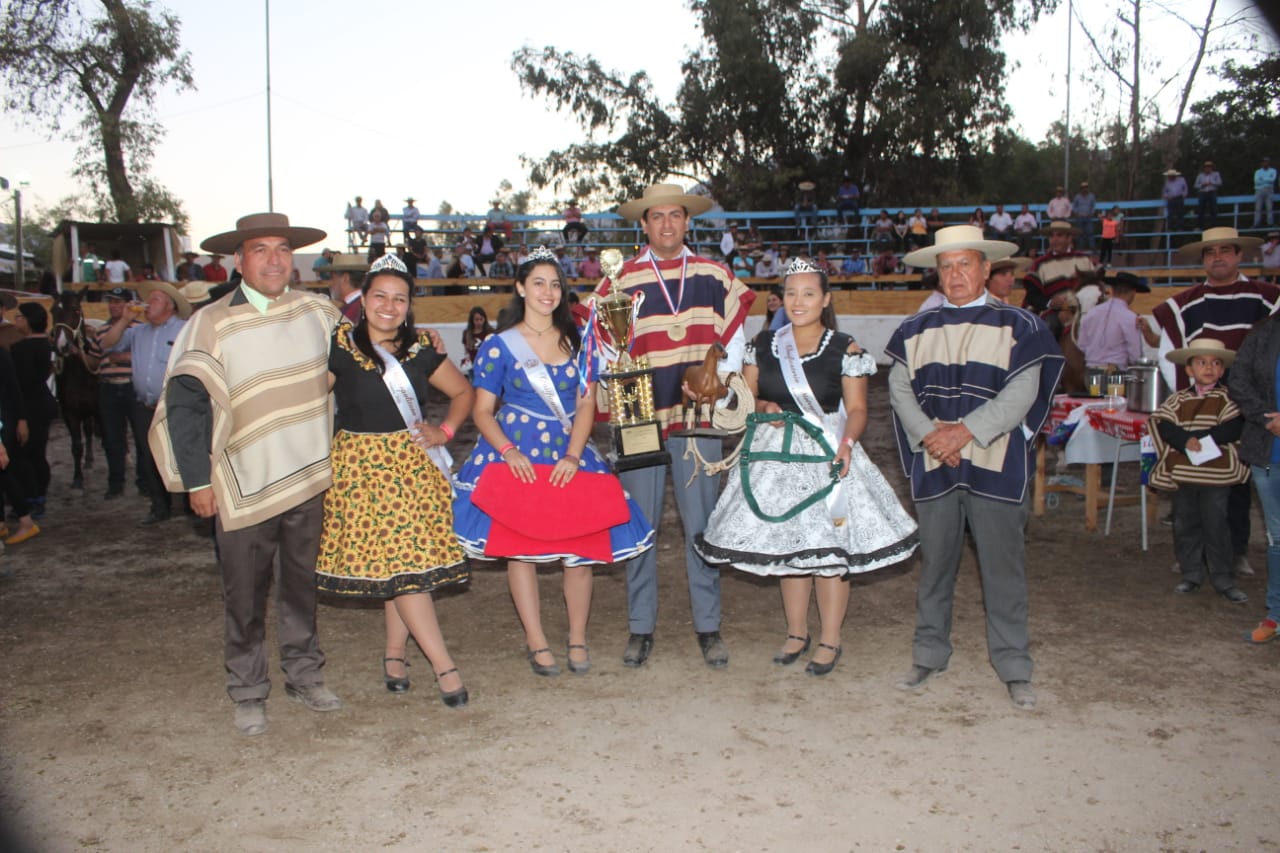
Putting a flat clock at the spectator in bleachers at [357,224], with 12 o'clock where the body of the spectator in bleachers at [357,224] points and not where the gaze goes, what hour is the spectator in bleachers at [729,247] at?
the spectator in bleachers at [729,247] is roughly at 10 o'clock from the spectator in bleachers at [357,224].

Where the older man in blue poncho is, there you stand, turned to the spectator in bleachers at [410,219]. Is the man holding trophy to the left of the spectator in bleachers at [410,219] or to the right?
left

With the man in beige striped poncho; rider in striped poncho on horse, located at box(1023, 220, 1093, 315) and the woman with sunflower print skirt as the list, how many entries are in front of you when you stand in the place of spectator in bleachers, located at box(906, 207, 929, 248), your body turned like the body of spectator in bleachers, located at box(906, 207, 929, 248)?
3

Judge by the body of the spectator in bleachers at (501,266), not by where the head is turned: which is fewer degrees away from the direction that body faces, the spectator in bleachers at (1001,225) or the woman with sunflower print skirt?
the woman with sunflower print skirt

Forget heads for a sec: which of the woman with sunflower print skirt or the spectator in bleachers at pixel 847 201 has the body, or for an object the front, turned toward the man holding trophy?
the spectator in bleachers

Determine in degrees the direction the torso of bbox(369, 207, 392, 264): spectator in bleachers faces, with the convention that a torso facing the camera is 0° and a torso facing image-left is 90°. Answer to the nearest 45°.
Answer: approximately 0°

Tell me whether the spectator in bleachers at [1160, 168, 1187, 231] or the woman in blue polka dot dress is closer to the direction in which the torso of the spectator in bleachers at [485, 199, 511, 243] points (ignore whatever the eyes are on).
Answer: the woman in blue polka dot dress

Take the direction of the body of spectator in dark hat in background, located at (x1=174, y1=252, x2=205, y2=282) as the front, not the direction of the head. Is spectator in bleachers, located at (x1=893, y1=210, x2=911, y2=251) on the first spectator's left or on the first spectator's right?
on the first spectator's left
